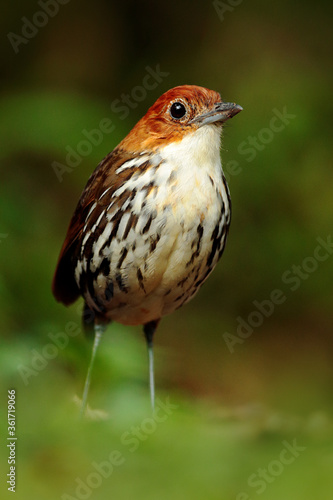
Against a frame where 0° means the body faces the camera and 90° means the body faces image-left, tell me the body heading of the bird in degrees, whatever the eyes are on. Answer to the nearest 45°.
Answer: approximately 315°
